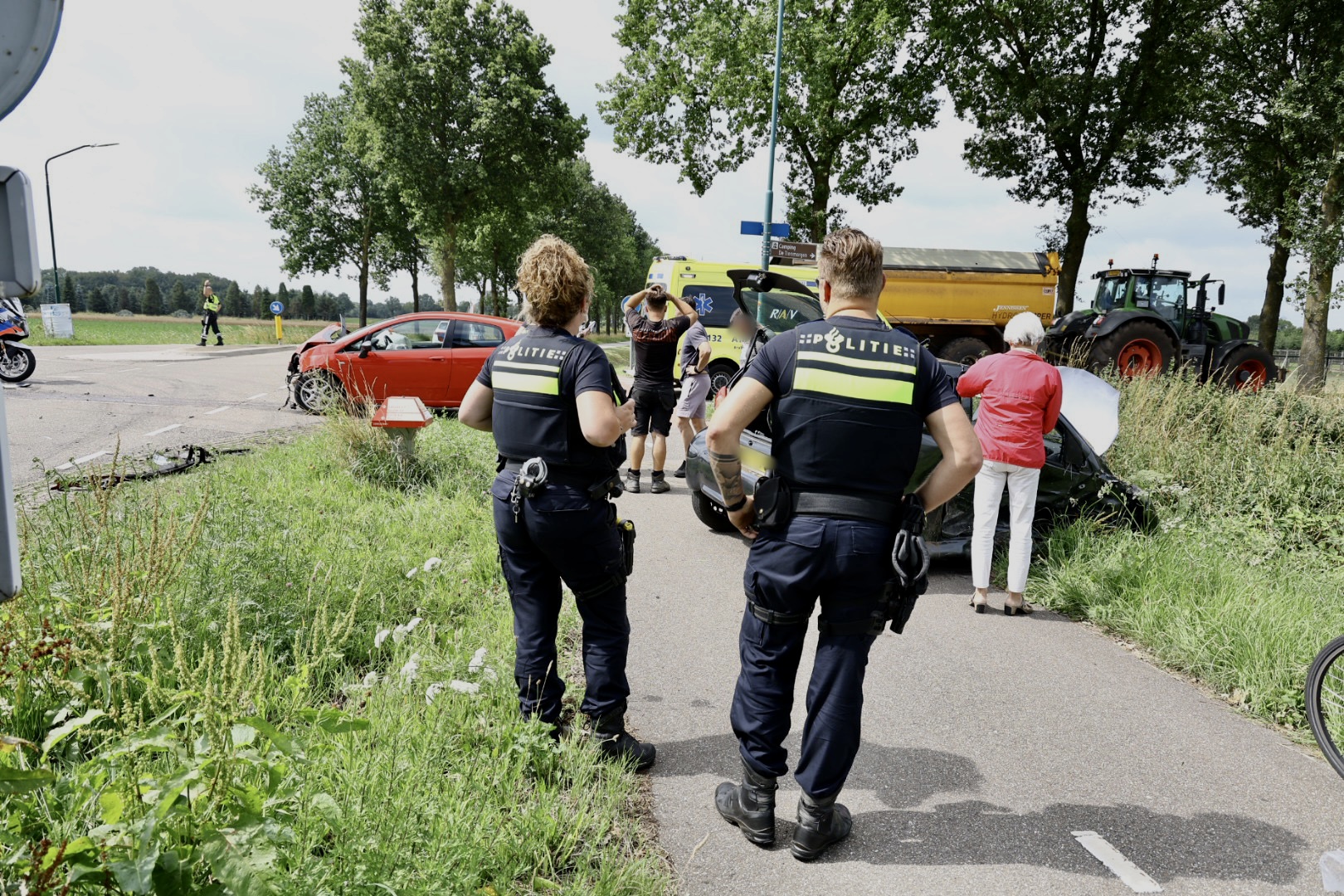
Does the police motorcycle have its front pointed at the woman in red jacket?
no

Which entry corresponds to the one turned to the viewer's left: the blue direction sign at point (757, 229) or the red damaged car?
the red damaged car

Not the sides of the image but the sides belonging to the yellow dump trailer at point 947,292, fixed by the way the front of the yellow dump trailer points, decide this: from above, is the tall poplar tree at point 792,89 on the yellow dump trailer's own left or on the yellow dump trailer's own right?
on the yellow dump trailer's own left

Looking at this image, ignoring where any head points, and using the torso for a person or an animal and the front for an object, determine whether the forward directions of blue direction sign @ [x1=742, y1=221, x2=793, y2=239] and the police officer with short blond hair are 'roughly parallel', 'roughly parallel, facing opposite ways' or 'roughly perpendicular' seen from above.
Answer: roughly parallel, facing opposite ways

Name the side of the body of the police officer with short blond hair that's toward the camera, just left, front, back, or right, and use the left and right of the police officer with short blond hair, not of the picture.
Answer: back

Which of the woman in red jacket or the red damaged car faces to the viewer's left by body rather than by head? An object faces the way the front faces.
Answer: the red damaged car

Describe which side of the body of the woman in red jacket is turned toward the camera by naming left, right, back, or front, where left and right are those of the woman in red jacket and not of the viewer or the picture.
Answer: back

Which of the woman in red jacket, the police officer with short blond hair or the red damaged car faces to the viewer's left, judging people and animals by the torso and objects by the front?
the red damaged car

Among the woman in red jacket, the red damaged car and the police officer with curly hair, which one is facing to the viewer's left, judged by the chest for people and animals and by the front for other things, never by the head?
the red damaged car

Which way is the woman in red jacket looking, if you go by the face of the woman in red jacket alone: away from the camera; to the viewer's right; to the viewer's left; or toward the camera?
away from the camera

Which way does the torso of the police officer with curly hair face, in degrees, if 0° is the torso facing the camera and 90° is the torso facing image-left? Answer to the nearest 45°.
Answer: approximately 225°

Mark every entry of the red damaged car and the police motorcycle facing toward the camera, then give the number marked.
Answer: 0

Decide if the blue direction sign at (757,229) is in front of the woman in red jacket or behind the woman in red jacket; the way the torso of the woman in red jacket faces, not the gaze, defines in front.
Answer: in front

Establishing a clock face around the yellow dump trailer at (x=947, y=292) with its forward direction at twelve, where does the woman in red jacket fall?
The woman in red jacket is roughly at 3 o'clock from the yellow dump trailer.

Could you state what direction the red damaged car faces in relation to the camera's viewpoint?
facing to the left of the viewer
